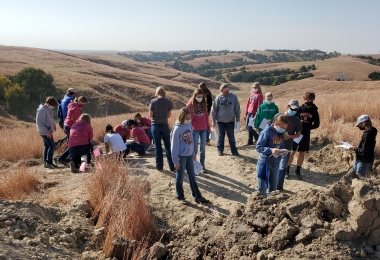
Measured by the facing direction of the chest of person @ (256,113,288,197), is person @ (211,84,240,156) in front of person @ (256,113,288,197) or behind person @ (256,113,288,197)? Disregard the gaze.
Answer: behind

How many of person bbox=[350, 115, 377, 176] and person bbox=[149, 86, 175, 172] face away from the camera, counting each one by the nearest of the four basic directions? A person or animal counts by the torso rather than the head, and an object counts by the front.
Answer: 1

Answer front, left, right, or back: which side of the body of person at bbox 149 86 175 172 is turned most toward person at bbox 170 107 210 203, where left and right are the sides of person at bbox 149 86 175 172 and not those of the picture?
back

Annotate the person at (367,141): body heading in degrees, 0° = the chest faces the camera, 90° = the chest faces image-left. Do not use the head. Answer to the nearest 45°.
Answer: approximately 90°

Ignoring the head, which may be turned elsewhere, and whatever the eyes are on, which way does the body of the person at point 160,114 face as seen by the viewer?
away from the camera

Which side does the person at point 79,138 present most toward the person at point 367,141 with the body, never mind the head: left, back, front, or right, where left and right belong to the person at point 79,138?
right

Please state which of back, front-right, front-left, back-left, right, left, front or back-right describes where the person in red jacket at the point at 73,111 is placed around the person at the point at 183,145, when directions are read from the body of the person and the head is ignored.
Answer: back

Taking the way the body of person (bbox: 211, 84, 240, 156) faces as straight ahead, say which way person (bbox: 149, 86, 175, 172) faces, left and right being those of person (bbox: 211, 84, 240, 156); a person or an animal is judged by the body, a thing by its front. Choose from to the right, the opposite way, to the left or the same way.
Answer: the opposite way
